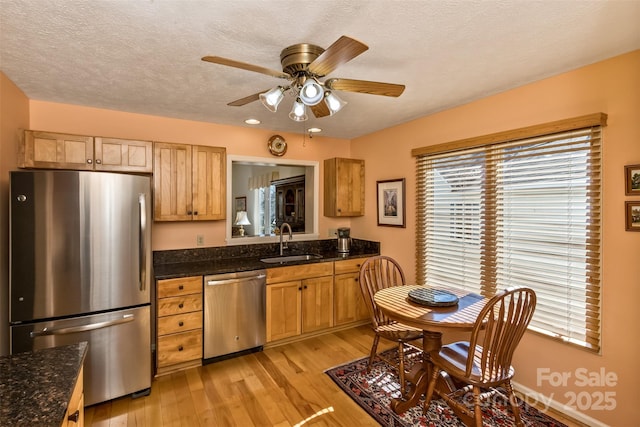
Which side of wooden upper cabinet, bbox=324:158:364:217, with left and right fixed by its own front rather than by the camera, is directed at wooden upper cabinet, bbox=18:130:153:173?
right

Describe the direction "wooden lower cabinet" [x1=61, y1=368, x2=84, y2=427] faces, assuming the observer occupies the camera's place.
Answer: facing to the right of the viewer

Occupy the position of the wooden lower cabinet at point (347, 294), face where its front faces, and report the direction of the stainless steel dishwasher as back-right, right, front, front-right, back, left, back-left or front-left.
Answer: right

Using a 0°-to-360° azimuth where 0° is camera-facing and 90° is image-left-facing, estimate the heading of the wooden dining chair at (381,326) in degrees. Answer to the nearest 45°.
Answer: approximately 315°

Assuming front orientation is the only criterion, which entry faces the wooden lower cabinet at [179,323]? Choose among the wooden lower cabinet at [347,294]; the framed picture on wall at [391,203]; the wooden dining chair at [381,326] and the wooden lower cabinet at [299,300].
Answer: the framed picture on wall

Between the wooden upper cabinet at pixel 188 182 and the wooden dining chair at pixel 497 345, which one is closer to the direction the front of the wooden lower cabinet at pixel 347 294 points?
the wooden dining chair

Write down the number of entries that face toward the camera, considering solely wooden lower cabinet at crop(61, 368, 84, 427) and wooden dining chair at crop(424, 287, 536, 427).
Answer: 0

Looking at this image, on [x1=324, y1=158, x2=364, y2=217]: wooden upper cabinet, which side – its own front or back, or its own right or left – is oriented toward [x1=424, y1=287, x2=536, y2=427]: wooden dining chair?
front

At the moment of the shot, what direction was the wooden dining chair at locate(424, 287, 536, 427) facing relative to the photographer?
facing away from the viewer and to the left of the viewer

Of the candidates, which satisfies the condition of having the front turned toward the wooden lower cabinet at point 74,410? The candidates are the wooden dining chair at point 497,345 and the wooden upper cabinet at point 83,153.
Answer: the wooden upper cabinet

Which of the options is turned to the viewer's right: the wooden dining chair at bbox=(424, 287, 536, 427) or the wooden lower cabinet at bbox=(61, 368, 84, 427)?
the wooden lower cabinet

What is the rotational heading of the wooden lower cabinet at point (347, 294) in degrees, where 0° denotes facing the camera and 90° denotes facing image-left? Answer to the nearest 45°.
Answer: approximately 315°

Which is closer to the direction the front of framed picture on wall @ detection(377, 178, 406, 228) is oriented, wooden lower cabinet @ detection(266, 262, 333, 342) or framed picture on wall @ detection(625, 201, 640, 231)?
the wooden lower cabinet
